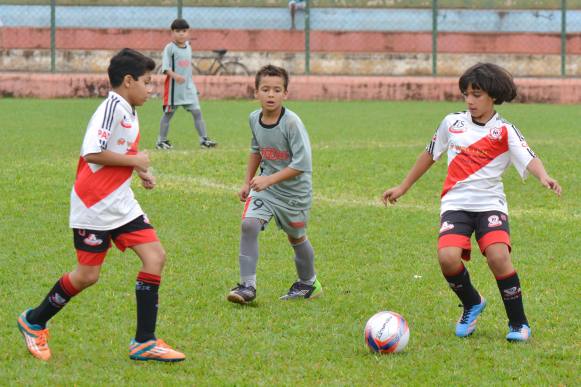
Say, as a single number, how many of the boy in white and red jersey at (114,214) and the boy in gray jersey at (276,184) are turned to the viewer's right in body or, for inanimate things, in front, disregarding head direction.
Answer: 1

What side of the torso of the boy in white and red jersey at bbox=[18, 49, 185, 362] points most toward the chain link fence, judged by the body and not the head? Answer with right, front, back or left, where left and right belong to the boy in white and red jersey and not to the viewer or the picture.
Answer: left

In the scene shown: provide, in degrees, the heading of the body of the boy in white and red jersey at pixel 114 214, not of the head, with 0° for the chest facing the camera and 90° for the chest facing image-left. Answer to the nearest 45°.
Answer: approximately 270°

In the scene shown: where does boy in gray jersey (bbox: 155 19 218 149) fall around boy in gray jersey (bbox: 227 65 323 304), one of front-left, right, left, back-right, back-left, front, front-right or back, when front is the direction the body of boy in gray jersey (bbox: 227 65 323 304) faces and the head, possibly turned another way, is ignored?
back-right

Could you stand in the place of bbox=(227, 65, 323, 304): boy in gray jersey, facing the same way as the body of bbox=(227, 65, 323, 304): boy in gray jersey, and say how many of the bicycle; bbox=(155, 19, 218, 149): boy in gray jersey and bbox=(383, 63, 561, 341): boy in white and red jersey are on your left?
1

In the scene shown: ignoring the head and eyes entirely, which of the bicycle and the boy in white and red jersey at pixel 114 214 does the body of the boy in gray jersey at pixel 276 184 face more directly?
the boy in white and red jersey

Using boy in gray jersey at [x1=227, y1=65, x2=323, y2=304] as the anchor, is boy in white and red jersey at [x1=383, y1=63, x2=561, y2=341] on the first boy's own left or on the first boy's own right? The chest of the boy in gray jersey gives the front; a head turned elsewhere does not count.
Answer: on the first boy's own left

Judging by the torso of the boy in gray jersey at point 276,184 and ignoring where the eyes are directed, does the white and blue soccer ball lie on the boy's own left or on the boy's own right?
on the boy's own left

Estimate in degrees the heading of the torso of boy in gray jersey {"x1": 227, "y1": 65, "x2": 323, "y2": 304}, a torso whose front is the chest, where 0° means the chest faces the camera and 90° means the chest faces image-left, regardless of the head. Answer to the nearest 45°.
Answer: approximately 45°

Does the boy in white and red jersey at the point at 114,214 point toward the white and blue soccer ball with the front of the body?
yes

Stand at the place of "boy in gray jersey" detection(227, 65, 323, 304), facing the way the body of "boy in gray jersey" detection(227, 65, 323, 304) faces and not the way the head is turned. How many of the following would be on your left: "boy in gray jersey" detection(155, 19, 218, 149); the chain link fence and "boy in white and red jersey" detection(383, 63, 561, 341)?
1
